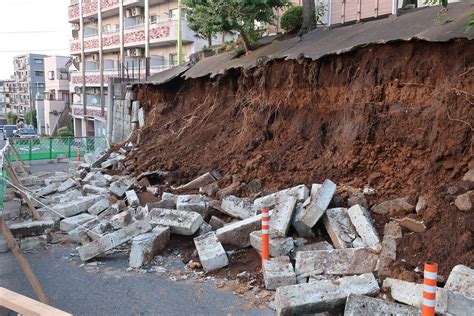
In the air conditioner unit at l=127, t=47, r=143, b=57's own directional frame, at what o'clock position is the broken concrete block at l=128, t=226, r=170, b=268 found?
The broken concrete block is roughly at 12 o'clock from the air conditioner unit.

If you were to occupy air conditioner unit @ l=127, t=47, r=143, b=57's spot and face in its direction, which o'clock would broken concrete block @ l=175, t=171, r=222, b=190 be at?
The broken concrete block is roughly at 12 o'clock from the air conditioner unit.

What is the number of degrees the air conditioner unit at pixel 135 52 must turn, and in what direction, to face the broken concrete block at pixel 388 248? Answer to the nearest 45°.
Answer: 0° — it already faces it

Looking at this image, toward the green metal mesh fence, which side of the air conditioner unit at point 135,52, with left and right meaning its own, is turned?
front

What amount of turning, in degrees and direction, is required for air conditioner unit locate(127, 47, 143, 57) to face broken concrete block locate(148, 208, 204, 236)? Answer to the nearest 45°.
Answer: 0° — it already faces it

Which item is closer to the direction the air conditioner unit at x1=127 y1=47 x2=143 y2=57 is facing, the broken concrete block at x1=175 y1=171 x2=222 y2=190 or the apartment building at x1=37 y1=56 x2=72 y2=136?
the broken concrete block

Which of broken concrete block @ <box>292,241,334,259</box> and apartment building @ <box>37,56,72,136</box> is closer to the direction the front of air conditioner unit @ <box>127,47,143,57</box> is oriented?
the broken concrete block

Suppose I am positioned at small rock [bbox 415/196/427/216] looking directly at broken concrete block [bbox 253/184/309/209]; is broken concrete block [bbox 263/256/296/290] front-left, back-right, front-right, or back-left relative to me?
front-left

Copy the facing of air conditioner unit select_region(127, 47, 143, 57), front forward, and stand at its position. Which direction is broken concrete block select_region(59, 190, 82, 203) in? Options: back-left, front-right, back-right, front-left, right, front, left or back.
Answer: front

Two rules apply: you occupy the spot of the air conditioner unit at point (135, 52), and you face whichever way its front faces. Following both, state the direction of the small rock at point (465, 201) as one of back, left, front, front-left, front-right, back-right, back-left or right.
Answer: front

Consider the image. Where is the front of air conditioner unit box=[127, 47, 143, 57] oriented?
toward the camera

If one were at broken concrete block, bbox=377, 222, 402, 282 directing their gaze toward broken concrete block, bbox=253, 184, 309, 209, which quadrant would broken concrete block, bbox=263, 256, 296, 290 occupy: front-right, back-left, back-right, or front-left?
front-left

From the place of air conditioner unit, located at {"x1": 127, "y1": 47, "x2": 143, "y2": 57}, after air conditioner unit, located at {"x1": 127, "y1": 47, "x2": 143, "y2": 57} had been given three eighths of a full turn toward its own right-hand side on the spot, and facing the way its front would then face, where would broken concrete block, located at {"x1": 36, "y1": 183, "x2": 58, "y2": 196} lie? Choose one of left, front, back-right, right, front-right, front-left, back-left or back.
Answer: back-left

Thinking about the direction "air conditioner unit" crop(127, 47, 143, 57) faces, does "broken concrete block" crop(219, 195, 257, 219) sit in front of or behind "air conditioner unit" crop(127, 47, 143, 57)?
in front

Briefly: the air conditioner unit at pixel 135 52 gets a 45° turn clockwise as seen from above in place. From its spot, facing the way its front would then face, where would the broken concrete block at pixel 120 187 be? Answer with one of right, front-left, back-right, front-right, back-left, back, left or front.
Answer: front-left

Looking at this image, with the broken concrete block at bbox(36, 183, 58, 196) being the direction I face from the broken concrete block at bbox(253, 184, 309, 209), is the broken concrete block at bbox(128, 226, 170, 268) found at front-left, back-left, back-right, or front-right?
front-left

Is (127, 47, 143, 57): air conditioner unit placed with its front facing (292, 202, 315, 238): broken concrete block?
yes

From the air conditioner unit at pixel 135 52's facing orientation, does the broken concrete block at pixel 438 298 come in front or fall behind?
in front

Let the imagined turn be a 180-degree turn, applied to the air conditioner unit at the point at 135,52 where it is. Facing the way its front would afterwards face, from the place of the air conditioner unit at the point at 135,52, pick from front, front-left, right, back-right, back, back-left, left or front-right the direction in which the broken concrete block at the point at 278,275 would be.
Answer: back

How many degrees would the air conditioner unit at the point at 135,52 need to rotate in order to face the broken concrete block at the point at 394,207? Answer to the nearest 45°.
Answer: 0° — it already faces it
